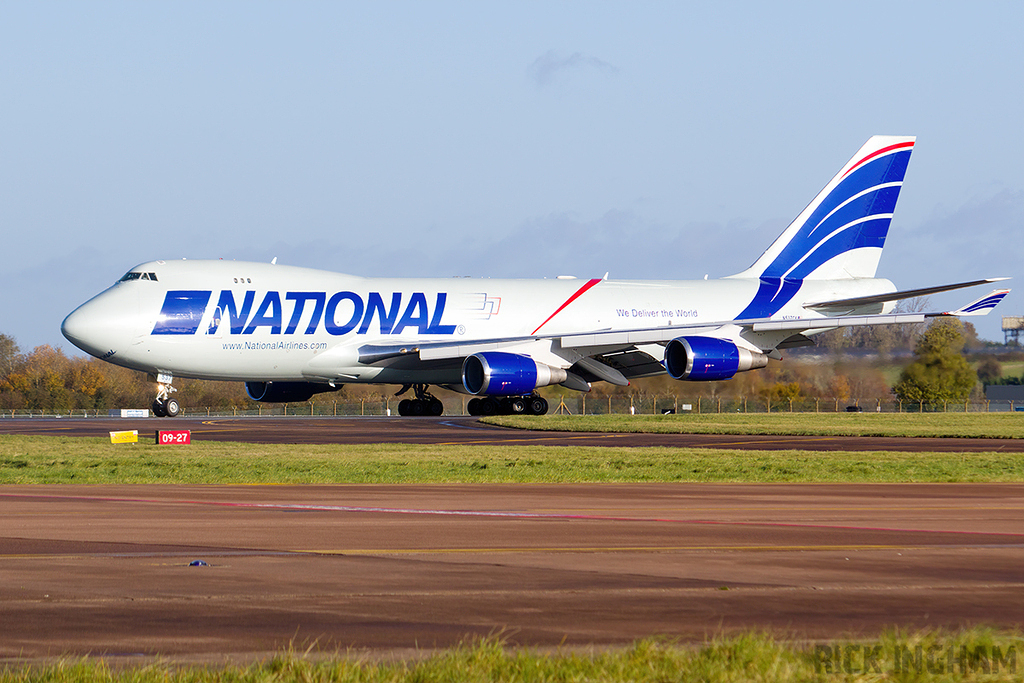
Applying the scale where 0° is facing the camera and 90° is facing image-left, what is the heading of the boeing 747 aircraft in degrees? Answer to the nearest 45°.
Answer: approximately 45°
